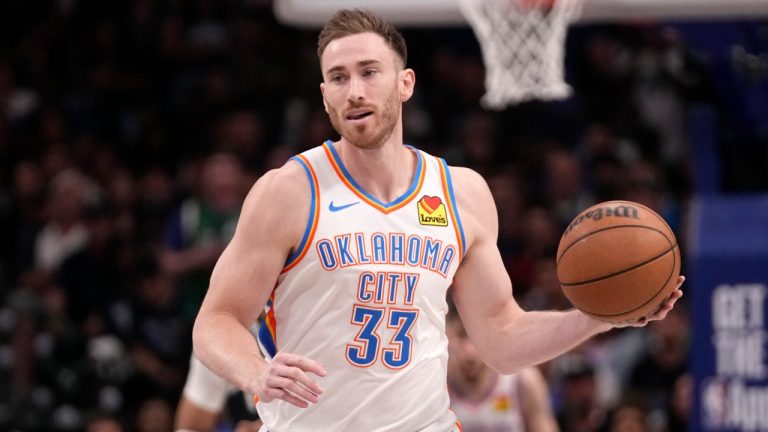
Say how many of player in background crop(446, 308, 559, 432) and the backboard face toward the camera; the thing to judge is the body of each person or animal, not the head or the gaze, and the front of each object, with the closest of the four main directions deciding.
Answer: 2

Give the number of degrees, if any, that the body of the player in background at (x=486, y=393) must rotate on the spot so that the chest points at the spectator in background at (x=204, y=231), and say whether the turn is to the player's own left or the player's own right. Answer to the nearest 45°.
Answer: approximately 135° to the player's own right

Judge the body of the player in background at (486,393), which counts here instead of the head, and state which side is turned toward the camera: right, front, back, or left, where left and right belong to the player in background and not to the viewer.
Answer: front

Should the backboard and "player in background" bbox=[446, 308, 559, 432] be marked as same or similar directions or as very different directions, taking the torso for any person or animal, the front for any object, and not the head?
same or similar directions

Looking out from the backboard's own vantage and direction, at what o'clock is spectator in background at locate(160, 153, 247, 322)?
The spectator in background is roughly at 4 o'clock from the backboard.

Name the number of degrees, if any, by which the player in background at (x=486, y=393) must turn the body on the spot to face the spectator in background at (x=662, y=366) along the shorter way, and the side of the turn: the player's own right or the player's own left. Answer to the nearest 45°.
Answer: approximately 135° to the player's own left

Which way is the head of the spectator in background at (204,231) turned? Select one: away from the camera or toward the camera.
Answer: toward the camera

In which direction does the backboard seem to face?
toward the camera

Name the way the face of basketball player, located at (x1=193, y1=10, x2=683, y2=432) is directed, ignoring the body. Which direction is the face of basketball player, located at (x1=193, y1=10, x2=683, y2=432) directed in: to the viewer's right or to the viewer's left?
to the viewer's left

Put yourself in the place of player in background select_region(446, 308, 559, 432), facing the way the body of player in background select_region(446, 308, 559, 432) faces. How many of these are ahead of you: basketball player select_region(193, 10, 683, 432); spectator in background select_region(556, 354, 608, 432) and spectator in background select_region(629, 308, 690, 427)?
1

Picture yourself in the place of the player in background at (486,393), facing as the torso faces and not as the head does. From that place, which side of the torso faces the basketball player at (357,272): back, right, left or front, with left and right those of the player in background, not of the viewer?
front
